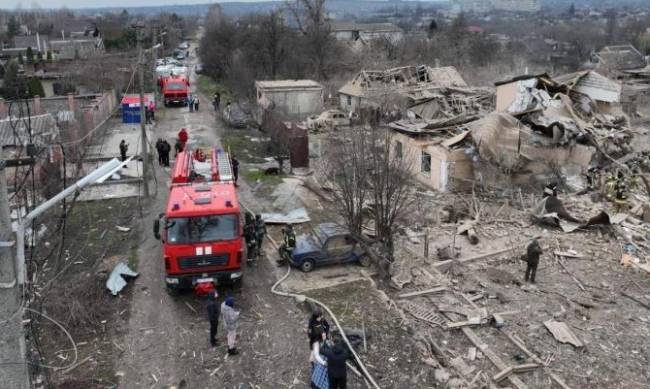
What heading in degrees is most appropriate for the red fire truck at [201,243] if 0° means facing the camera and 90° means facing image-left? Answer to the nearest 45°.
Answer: approximately 0°

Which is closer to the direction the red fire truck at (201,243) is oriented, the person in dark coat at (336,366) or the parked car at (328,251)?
the person in dark coat

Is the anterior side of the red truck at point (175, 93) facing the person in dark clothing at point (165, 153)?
yes

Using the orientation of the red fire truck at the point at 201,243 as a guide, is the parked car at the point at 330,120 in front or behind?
behind

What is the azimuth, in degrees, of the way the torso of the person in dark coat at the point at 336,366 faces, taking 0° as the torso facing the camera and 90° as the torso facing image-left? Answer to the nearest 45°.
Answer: approximately 180°

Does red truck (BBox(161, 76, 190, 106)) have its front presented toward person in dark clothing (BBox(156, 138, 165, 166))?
yes

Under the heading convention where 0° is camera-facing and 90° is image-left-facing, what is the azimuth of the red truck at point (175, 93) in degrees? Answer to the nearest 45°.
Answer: approximately 0°

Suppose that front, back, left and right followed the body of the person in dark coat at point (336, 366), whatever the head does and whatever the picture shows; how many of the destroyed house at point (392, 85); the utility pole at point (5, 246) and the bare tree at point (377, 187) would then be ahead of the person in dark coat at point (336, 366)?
2

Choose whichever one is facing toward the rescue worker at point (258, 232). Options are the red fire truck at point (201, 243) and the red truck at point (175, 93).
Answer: the red truck

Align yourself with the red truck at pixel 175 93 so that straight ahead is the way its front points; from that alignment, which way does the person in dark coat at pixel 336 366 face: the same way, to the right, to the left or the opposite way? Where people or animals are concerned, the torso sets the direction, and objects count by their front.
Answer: the opposite way
